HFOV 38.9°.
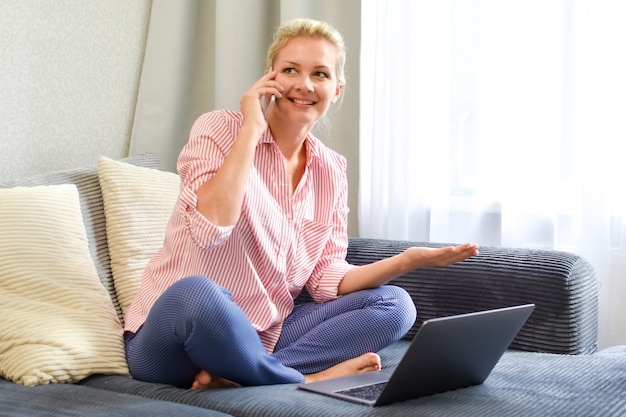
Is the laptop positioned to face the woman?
yes

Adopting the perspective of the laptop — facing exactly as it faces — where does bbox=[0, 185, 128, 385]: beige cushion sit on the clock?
The beige cushion is roughly at 11 o'clock from the laptop.

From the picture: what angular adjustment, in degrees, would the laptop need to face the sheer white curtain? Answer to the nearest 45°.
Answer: approximately 45° to its right

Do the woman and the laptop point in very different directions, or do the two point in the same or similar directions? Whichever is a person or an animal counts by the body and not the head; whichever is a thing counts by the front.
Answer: very different directions

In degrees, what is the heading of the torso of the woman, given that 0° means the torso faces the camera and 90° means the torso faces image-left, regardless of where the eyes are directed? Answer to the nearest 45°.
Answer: approximately 315°

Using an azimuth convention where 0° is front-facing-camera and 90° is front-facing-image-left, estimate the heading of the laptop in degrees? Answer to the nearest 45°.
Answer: approximately 135°
